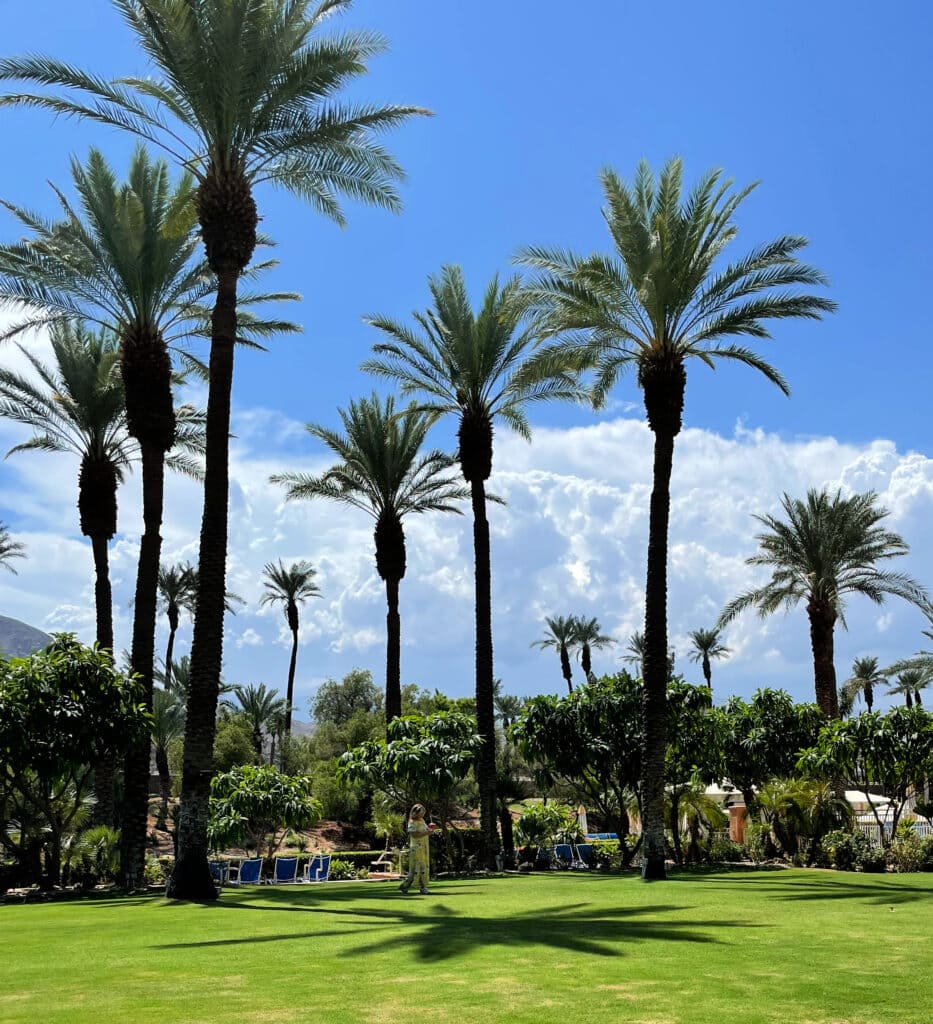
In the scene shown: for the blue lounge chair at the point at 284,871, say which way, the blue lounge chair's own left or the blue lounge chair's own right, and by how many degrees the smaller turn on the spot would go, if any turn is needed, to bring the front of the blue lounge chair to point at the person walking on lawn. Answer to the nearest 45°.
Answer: approximately 135° to the blue lounge chair's own left
